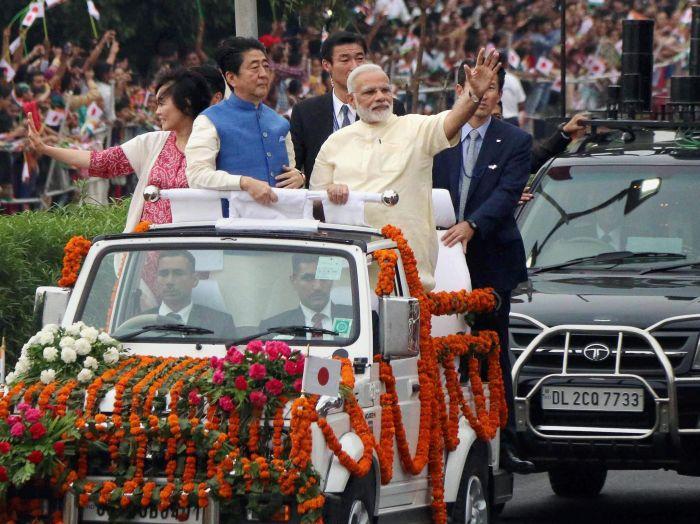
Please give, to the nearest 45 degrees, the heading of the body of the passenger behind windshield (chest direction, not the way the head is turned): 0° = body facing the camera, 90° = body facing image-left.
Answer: approximately 0°

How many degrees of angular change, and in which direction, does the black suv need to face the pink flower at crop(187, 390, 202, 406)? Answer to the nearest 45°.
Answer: approximately 45° to its right

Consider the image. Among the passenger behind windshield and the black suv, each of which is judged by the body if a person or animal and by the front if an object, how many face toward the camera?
2

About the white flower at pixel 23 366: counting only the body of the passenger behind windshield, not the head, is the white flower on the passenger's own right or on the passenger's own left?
on the passenger's own right

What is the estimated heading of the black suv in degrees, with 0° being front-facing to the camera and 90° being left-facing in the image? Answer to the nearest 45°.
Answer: approximately 0°

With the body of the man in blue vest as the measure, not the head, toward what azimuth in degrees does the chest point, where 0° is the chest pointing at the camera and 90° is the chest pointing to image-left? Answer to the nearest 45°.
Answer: approximately 315°
